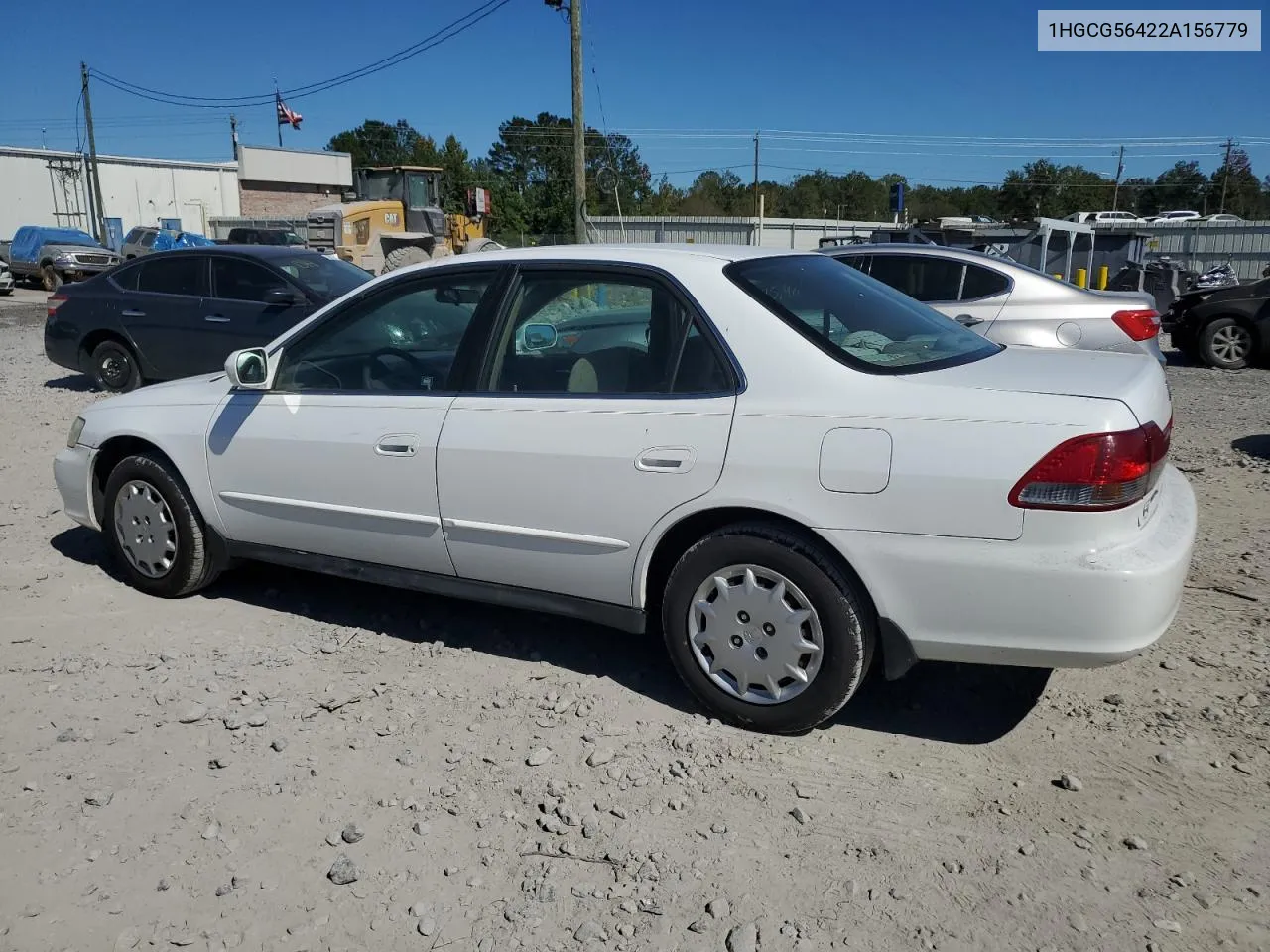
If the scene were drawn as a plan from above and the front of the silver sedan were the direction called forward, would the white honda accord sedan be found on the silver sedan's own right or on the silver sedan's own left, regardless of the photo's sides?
on the silver sedan's own left

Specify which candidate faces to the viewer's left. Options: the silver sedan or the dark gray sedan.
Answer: the silver sedan

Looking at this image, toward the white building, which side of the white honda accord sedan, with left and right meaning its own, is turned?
front

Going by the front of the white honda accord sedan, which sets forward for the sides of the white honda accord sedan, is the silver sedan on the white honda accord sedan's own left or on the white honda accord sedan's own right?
on the white honda accord sedan's own right

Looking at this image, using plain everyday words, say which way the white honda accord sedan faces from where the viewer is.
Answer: facing away from the viewer and to the left of the viewer

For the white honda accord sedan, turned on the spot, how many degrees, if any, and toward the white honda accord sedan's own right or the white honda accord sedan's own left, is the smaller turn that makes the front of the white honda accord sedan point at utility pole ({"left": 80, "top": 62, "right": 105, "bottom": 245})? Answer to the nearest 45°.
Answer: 0° — it already faces it

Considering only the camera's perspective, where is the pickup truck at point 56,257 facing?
facing the viewer and to the right of the viewer

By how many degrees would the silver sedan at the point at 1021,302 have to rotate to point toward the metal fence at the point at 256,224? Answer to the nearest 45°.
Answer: approximately 45° to its right

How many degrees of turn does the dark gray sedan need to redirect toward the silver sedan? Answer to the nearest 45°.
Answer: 0° — it already faces it

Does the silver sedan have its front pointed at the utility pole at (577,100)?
no

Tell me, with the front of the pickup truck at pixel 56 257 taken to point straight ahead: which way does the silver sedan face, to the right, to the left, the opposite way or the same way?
the opposite way

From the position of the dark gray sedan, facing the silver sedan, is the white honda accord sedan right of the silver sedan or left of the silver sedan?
right

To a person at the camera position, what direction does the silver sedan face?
facing to the left of the viewer
